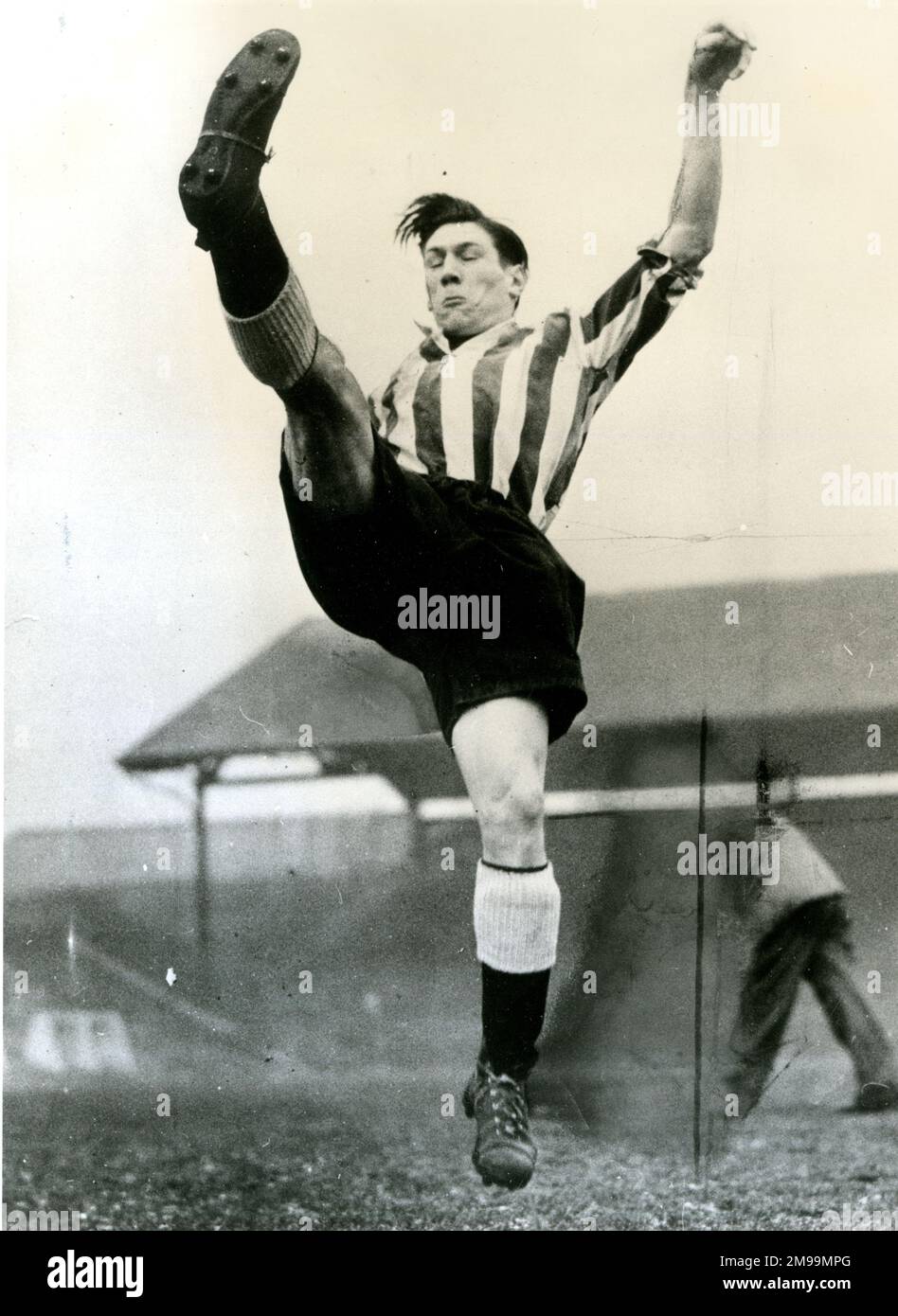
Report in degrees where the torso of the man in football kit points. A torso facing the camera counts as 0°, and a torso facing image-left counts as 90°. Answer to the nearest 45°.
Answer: approximately 0°
